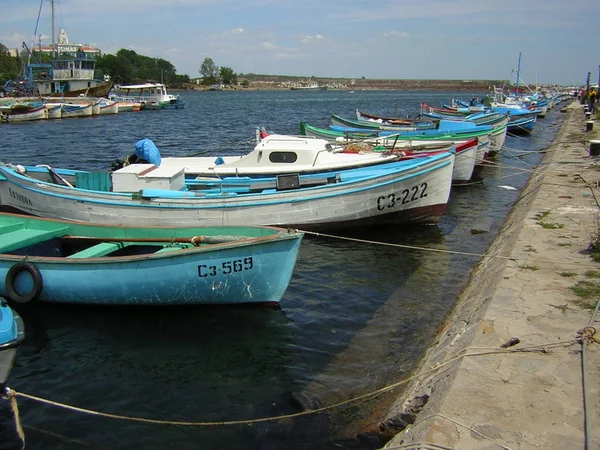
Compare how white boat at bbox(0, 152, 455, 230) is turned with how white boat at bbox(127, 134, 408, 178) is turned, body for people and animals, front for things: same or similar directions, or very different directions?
same or similar directions

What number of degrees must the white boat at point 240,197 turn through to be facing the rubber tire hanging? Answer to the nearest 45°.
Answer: approximately 135° to its right

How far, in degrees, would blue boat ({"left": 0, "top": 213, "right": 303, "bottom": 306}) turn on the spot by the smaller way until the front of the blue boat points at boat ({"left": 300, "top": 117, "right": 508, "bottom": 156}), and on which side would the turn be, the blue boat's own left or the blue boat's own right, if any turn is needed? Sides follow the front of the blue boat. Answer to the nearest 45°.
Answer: approximately 45° to the blue boat's own left

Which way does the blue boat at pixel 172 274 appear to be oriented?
to the viewer's right

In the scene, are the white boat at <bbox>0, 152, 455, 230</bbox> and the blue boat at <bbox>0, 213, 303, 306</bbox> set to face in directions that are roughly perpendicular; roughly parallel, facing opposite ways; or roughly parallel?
roughly parallel

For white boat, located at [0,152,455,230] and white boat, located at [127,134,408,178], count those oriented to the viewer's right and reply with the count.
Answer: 2

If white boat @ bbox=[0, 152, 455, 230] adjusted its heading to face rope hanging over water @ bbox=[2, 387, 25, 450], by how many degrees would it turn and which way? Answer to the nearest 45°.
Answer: approximately 90° to its right

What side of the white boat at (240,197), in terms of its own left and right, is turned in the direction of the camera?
right

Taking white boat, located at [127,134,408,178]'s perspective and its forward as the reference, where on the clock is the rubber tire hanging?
The rubber tire hanging is roughly at 4 o'clock from the white boat.

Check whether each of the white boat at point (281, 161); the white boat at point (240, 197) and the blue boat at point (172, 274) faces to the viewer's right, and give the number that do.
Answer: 3

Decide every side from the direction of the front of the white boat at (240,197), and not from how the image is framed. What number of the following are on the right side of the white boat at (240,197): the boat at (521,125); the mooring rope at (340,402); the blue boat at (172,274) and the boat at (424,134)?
2

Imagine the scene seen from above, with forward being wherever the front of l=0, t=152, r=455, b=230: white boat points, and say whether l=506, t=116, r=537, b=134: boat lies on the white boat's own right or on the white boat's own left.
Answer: on the white boat's own left

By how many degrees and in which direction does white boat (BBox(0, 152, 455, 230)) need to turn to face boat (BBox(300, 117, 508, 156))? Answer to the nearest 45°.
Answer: approximately 45° to its left

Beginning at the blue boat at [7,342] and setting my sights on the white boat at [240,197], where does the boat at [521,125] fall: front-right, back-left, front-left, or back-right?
front-right

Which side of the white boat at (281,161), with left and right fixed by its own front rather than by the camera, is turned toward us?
right
